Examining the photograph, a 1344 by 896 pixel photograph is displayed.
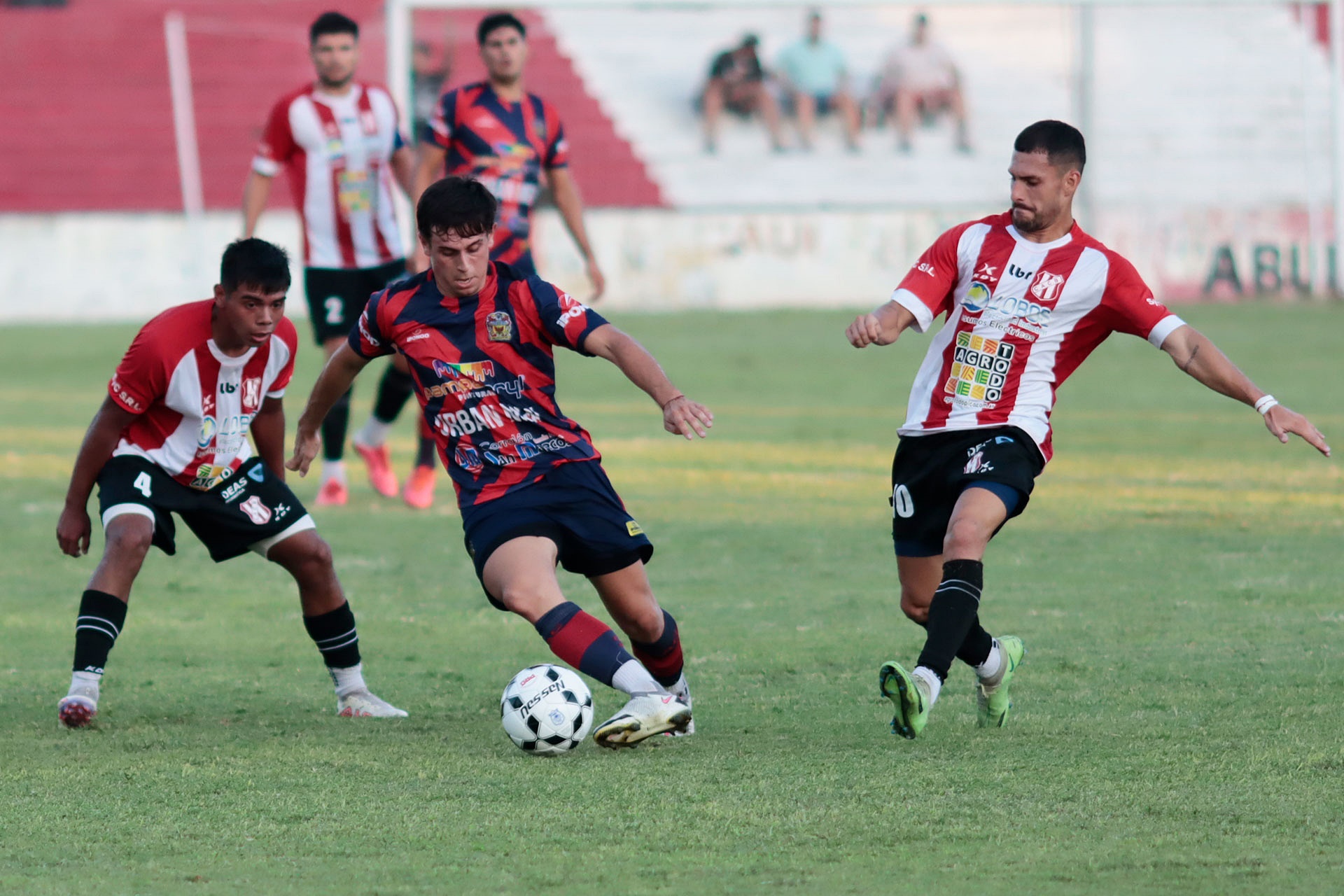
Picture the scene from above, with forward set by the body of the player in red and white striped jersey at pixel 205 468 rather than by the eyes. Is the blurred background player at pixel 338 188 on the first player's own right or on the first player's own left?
on the first player's own left

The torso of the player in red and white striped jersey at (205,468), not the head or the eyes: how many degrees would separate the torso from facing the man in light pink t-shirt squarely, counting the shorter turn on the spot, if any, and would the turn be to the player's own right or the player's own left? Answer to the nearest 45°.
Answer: approximately 90° to the player's own left

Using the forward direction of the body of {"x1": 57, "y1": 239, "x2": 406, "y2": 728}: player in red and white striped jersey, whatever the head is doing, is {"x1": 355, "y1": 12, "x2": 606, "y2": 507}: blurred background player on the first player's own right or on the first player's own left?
on the first player's own left

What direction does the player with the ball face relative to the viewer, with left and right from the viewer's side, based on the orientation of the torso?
facing the viewer

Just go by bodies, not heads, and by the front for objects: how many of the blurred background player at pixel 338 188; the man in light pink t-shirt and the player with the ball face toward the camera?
3

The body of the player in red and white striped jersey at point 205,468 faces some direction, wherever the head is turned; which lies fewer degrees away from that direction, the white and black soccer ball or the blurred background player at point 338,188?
the white and black soccer ball

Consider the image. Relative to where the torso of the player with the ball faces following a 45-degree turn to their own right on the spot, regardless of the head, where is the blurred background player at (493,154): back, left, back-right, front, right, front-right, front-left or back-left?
back-right

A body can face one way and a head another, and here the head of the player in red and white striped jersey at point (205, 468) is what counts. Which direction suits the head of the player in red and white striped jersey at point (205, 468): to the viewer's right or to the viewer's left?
to the viewer's right

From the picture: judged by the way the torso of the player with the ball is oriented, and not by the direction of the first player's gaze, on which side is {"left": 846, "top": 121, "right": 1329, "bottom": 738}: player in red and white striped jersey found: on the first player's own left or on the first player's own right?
on the first player's own left

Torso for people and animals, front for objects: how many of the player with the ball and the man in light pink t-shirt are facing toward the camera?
2

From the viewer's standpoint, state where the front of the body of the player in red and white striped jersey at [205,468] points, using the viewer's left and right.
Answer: facing the viewer and to the right of the viewer

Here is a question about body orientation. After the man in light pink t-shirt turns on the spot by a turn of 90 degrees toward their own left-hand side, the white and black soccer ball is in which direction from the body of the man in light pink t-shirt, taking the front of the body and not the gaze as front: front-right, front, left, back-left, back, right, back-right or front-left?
right

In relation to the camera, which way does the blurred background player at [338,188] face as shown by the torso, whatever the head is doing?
toward the camera

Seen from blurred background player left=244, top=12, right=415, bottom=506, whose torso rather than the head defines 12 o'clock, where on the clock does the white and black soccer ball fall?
The white and black soccer ball is roughly at 12 o'clock from the blurred background player.
